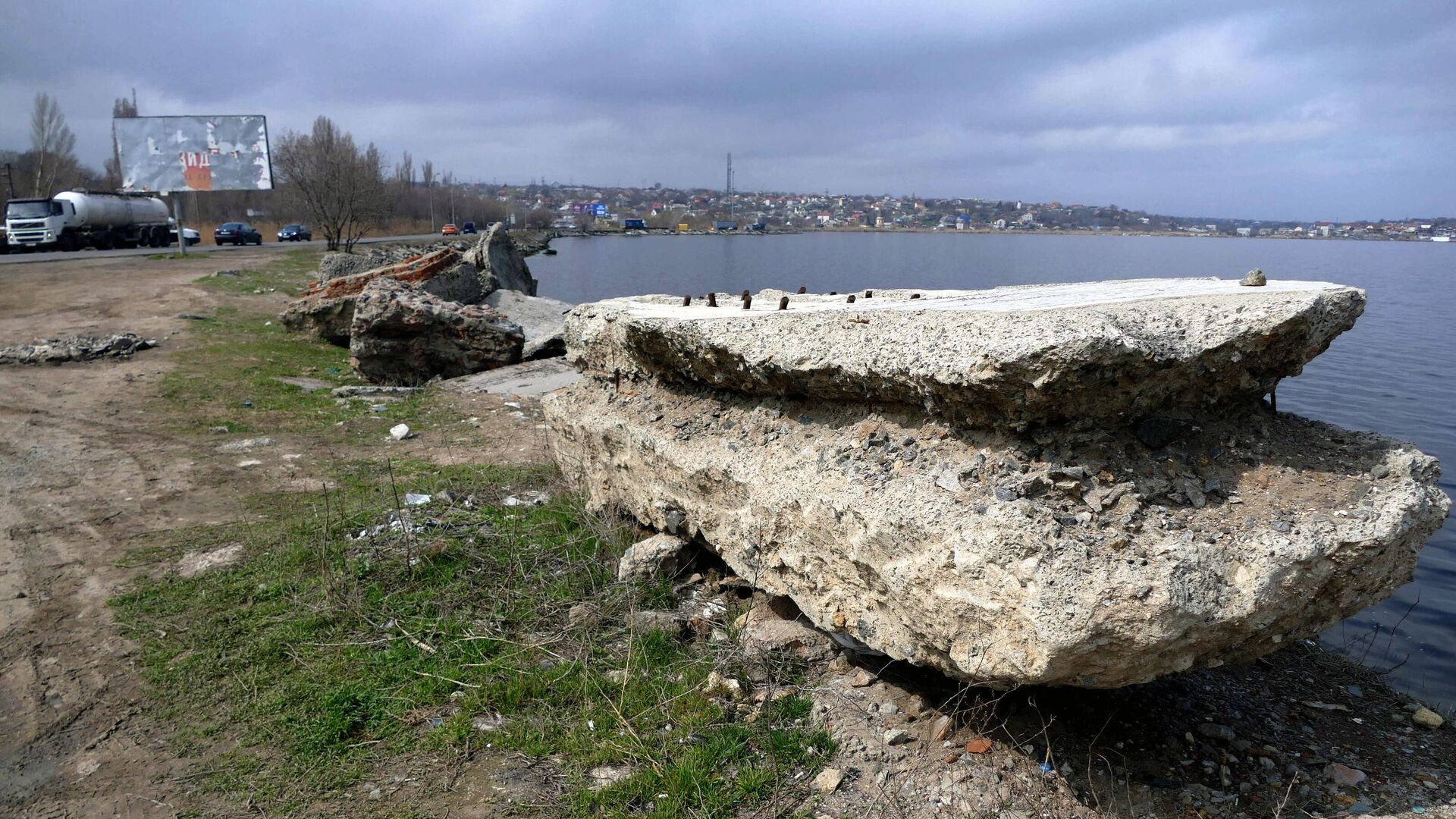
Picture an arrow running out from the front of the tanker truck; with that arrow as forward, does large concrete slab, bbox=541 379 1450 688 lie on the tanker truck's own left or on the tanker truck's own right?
on the tanker truck's own left

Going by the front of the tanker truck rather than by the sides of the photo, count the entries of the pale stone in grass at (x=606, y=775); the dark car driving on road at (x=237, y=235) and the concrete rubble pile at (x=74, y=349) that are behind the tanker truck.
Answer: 1

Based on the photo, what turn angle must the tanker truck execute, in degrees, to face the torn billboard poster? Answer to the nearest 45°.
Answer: approximately 90° to its left

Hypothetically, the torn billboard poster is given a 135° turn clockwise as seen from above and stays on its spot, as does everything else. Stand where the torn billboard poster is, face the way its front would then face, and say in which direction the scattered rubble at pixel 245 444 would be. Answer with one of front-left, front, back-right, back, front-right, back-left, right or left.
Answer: back-left

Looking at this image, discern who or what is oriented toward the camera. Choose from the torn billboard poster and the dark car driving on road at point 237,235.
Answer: the torn billboard poster

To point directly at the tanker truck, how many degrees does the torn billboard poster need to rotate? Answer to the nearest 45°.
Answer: approximately 135° to its right

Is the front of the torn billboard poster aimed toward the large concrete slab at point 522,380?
yes

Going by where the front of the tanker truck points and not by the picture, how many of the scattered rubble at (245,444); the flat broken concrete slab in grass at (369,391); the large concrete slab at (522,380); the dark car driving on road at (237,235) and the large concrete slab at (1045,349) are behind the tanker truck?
1

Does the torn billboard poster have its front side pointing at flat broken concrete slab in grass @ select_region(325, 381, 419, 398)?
yes

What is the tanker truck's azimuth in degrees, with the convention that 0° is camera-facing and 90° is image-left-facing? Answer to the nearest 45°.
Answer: approximately 45°

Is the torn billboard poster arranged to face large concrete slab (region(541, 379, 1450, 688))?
yes

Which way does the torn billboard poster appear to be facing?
toward the camera

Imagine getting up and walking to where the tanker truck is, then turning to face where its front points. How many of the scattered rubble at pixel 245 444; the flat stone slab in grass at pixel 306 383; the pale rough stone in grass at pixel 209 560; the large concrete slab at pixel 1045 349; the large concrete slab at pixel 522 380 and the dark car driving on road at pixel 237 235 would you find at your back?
1
